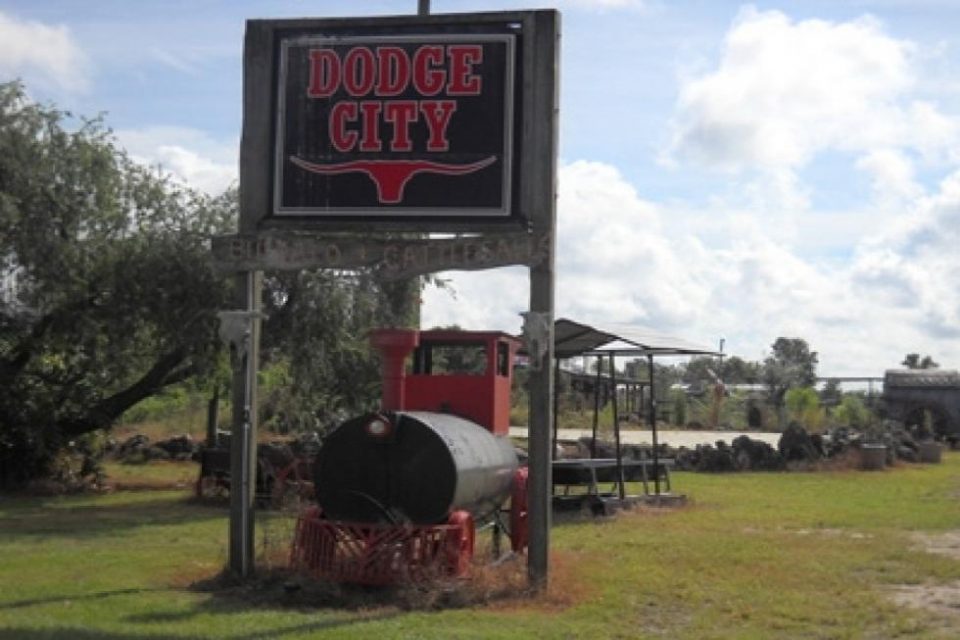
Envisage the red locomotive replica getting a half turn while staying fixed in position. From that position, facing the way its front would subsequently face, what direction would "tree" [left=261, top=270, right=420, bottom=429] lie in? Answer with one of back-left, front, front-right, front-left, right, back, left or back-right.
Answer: front-left

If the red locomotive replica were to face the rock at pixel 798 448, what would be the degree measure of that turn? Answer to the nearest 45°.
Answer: approximately 180°

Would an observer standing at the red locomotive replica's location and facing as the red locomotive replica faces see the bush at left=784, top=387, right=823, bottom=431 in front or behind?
behind

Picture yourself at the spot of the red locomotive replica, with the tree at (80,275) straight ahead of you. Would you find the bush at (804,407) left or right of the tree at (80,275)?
right

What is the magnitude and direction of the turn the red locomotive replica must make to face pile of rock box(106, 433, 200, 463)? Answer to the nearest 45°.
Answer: approximately 135° to its right

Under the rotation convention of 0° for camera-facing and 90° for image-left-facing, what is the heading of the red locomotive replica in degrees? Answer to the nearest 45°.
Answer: approximately 45°
